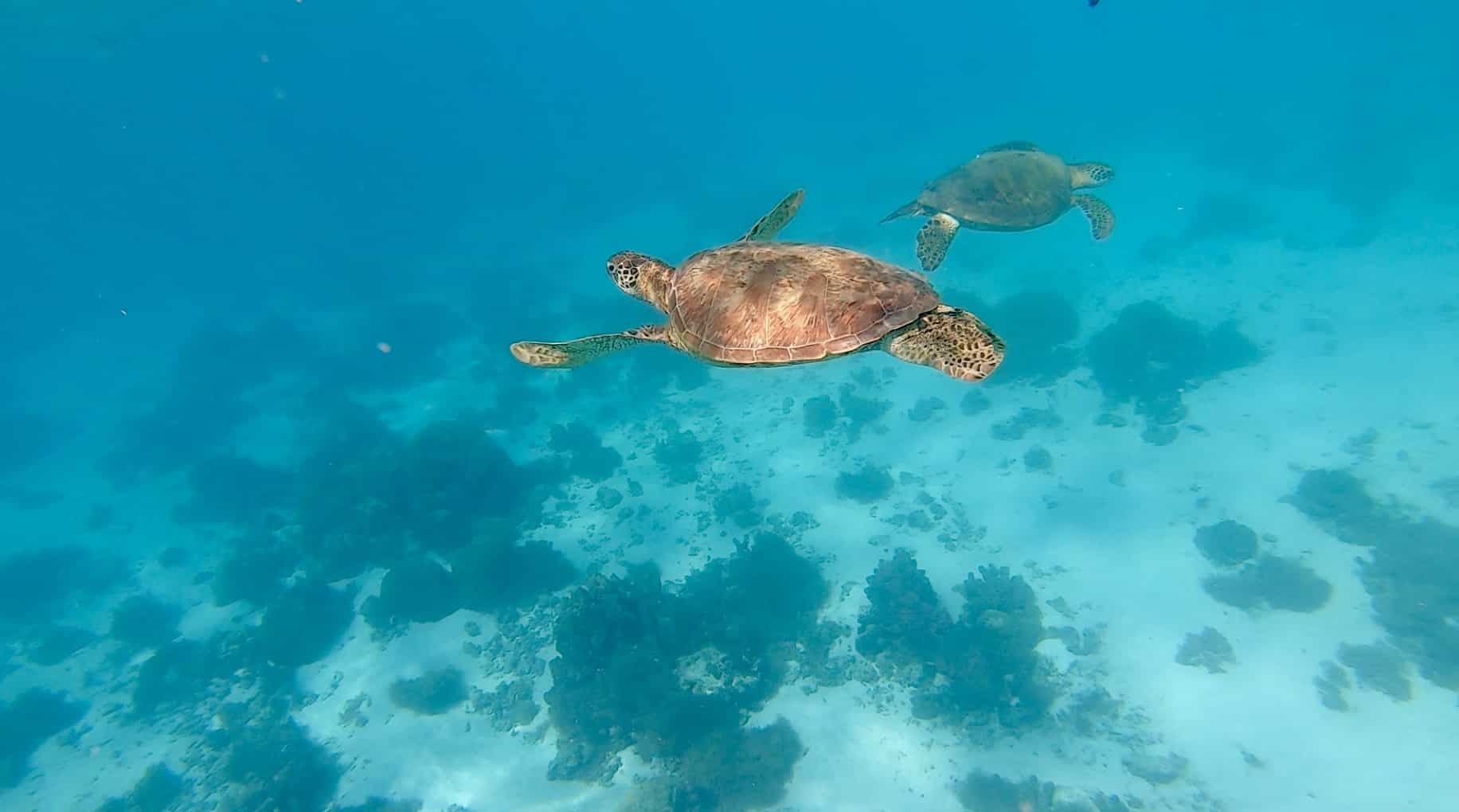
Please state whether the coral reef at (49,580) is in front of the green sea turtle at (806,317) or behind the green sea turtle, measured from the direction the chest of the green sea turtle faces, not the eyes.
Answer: in front

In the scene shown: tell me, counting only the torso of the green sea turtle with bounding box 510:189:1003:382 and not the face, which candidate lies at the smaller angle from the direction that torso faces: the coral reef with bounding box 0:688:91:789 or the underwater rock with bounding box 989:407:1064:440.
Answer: the coral reef

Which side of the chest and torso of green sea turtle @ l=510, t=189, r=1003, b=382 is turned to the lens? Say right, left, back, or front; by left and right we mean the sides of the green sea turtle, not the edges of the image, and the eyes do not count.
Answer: left
